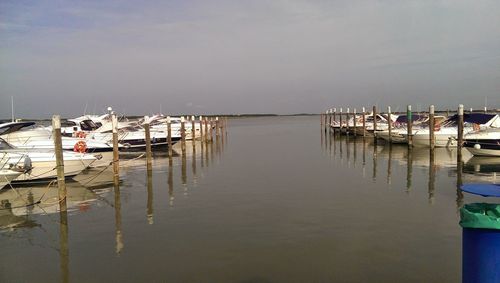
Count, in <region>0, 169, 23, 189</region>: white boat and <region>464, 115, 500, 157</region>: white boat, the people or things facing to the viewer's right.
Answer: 1
